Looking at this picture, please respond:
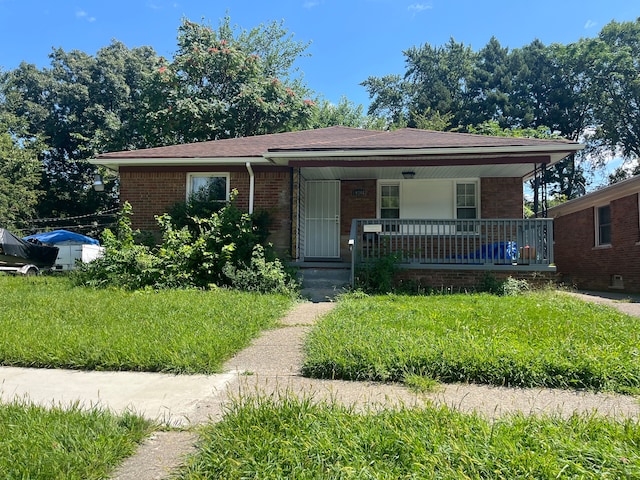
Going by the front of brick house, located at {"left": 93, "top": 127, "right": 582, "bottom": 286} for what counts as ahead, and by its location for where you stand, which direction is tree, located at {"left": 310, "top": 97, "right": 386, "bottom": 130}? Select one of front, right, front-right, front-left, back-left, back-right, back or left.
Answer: back

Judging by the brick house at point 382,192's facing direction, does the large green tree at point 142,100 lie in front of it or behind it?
behind

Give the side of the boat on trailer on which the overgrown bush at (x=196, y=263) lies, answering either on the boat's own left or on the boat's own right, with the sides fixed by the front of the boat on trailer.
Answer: on the boat's own left

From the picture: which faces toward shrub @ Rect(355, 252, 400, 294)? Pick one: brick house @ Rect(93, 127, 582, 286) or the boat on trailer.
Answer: the brick house

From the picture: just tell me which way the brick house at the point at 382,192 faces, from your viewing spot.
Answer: facing the viewer

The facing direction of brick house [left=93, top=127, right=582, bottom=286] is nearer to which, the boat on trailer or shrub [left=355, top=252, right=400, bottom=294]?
the shrub
